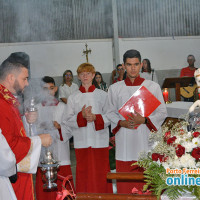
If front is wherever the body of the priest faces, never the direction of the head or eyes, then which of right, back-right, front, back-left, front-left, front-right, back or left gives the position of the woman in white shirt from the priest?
left

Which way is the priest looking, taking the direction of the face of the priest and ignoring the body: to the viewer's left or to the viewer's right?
to the viewer's right

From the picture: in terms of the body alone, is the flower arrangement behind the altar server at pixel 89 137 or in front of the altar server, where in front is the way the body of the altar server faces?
in front

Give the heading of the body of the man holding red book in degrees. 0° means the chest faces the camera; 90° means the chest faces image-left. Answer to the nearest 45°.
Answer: approximately 0°

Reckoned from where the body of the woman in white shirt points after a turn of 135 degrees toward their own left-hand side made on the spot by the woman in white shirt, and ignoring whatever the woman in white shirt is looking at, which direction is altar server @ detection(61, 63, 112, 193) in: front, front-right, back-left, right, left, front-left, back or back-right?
back-right

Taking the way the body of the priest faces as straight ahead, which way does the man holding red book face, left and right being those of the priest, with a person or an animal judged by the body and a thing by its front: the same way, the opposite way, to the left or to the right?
to the right

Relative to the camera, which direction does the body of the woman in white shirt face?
toward the camera

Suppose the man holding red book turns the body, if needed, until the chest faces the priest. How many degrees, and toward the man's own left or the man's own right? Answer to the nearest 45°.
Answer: approximately 45° to the man's own right

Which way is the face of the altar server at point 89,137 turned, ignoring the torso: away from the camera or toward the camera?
toward the camera

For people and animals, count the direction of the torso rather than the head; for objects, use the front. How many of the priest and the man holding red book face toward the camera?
1

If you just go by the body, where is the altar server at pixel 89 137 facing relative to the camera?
toward the camera

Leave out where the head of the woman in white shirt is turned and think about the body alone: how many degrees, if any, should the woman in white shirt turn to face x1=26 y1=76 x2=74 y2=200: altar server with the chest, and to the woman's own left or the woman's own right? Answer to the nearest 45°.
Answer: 0° — they already face them

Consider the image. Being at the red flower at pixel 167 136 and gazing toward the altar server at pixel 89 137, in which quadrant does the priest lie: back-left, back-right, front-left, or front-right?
front-left

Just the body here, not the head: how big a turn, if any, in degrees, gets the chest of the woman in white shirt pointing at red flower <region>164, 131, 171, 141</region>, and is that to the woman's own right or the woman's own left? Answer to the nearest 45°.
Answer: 0° — they already face it

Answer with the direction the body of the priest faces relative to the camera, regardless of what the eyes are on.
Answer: to the viewer's right

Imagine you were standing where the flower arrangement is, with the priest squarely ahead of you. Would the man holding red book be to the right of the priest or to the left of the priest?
right

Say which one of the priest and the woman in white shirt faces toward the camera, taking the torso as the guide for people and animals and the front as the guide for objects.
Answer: the woman in white shirt
